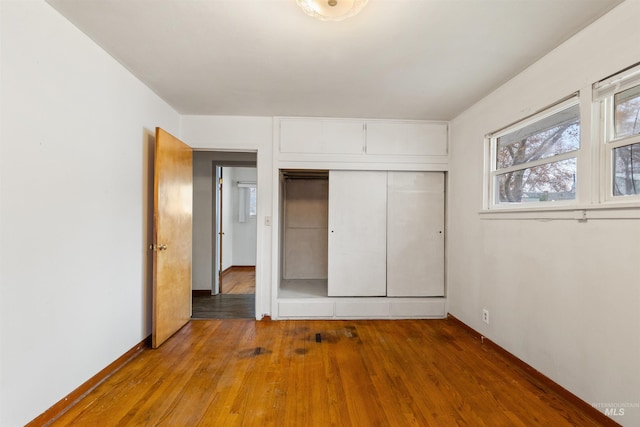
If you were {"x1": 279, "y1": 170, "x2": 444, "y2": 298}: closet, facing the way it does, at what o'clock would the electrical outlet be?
The electrical outlet is roughly at 10 o'clock from the closet.

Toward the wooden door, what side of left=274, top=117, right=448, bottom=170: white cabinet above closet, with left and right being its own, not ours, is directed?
right

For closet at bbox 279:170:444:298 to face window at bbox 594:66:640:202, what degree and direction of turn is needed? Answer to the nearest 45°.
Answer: approximately 45° to its left

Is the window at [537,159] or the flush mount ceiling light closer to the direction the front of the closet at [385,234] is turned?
the flush mount ceiling light

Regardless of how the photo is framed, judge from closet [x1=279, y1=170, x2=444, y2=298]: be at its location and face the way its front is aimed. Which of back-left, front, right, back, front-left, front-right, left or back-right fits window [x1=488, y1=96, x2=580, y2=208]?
front-left

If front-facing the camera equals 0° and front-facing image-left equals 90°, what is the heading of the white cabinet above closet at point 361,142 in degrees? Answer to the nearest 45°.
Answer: approximately 0°

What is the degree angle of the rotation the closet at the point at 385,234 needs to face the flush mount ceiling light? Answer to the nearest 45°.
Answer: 0° — it already faces it

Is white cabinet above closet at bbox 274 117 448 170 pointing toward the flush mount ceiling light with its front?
yes

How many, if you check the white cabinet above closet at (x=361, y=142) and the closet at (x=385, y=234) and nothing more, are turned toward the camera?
2
